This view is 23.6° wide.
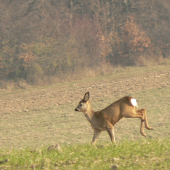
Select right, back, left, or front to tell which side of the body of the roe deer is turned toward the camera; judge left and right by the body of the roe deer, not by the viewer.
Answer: left
